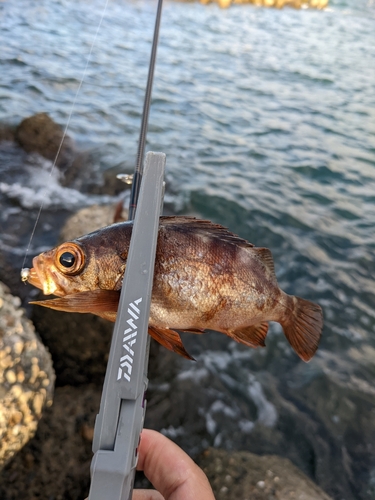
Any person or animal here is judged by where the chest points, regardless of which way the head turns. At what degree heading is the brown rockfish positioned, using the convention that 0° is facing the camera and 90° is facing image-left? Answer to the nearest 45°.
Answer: approximately 90°
